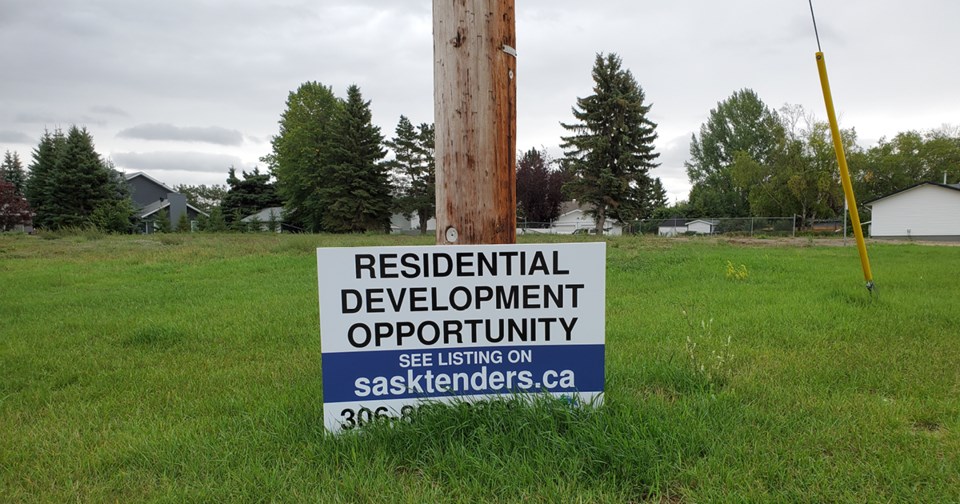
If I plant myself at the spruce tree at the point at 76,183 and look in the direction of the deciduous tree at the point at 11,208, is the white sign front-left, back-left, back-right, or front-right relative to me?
back-left

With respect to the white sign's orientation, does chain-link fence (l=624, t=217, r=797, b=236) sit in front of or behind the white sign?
behind

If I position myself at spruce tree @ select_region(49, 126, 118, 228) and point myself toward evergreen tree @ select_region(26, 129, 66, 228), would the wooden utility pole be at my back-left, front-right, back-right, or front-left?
back-left

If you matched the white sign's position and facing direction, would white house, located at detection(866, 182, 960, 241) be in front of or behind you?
behind

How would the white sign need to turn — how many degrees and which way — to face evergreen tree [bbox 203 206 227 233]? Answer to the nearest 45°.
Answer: approximately 135° to its right

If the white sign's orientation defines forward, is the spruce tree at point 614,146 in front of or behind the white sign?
behind

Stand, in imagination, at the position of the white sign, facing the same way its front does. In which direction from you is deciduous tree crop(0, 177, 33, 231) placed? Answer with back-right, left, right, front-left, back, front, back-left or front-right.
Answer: back-right

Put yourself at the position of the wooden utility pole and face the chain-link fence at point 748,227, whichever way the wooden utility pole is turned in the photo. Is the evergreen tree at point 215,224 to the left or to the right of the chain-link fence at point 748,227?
left

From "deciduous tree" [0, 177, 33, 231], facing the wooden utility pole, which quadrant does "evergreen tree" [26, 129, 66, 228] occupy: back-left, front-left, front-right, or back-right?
back-left

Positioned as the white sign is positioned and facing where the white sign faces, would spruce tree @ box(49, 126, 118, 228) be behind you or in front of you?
behind

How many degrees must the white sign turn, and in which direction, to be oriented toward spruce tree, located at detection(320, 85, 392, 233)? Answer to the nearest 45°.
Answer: approximately 180°

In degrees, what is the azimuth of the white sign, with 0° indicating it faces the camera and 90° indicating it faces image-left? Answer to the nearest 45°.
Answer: approximately 0°
